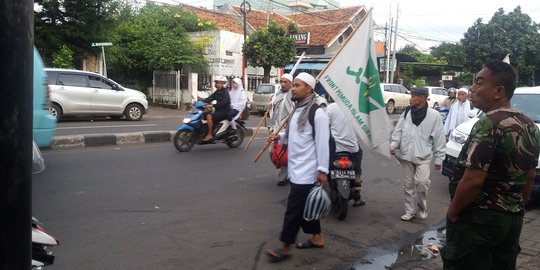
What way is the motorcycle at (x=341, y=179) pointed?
away from the camera

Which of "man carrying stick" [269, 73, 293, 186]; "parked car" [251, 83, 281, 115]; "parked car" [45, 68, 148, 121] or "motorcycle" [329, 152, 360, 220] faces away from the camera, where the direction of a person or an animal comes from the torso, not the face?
the motorcycle

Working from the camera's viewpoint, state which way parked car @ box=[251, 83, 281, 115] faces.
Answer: facing the viewer and to the left of the viewer

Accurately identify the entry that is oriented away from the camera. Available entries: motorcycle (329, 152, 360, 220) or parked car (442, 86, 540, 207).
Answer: the motorcycle

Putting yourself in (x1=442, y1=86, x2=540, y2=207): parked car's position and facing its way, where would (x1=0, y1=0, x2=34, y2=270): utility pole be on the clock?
The utility pole is roughly at 11 o'clock from the parked car.

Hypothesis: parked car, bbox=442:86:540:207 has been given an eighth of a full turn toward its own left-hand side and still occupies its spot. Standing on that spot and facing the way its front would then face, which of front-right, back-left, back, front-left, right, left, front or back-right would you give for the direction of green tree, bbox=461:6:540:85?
back

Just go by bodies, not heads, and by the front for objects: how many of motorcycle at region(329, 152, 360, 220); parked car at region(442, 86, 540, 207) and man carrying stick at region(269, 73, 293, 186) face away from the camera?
1

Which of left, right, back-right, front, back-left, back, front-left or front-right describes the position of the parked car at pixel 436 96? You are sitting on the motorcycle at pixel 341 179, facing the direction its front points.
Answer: front

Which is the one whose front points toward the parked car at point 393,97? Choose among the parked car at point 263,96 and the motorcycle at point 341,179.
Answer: the motorcycle

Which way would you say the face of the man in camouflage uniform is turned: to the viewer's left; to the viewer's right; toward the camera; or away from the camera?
to the viewer's left

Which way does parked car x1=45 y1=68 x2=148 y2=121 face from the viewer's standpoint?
to the viewer's right

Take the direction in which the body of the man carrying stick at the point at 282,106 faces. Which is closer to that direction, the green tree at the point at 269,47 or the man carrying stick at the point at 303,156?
the man carrying stick

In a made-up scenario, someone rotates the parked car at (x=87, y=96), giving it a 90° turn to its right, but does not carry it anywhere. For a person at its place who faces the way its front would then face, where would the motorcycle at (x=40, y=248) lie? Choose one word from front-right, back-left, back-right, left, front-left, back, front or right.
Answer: front

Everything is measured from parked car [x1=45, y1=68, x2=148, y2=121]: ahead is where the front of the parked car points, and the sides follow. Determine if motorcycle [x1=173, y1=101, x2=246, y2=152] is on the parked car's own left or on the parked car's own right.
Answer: on the parked car's own right

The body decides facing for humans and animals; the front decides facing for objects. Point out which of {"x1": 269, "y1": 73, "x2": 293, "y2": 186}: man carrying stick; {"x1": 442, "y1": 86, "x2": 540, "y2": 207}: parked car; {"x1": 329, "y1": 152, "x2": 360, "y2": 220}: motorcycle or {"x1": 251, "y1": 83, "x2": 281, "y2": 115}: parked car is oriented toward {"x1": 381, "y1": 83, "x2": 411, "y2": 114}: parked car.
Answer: the motorcycle
